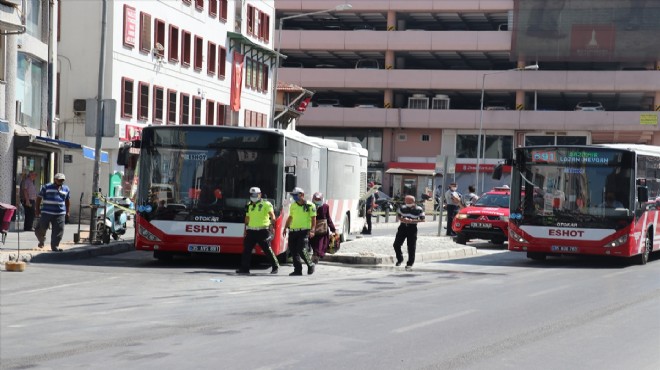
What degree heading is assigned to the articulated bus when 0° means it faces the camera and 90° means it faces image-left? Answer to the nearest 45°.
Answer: approximately 0°

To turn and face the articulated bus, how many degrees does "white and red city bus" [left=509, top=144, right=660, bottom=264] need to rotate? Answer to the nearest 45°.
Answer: approximately 45° to its right

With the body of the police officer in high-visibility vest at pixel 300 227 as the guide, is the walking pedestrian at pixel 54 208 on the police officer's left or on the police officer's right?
on the police officer's right

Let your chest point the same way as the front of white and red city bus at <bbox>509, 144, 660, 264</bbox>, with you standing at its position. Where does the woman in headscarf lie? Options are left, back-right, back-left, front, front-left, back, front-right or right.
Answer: front-right

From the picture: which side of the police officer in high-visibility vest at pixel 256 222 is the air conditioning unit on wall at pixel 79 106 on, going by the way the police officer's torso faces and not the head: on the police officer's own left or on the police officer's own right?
on the police officer's own right

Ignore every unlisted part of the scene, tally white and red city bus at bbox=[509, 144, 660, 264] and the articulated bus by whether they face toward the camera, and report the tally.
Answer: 2
